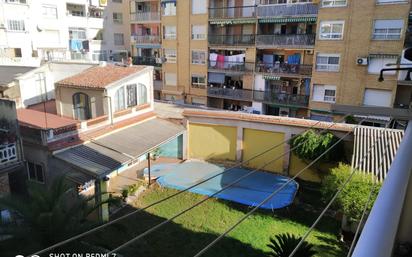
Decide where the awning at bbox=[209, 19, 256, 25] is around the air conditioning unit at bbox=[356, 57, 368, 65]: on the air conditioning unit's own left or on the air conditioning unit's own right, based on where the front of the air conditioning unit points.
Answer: on the air conditioning unit's own right

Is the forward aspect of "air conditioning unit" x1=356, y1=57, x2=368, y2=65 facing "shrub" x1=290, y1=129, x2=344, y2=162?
yes

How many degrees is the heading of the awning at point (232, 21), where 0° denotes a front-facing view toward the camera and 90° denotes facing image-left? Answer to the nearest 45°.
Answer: approximately 0°

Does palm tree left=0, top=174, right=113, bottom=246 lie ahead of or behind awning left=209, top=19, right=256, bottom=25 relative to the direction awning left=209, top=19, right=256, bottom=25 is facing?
ahead

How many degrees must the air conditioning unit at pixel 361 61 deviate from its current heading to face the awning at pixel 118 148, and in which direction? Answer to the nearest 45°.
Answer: approximately 45° to its right

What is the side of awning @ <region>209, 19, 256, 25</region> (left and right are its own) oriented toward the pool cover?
front

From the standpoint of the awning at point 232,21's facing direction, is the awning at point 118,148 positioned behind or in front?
in front

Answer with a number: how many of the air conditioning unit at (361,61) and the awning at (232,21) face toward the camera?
2

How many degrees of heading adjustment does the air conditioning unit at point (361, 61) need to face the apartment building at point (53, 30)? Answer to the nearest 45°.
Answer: approximately 90° to its right

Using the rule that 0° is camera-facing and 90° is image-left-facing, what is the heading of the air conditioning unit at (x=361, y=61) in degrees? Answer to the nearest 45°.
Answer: approximately 0°

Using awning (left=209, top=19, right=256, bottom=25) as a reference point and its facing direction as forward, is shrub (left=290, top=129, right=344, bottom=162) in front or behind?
in front

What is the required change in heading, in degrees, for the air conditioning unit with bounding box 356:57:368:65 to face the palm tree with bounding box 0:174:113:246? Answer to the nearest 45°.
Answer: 0° — it already faces it

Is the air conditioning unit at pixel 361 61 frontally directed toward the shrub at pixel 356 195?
yes
